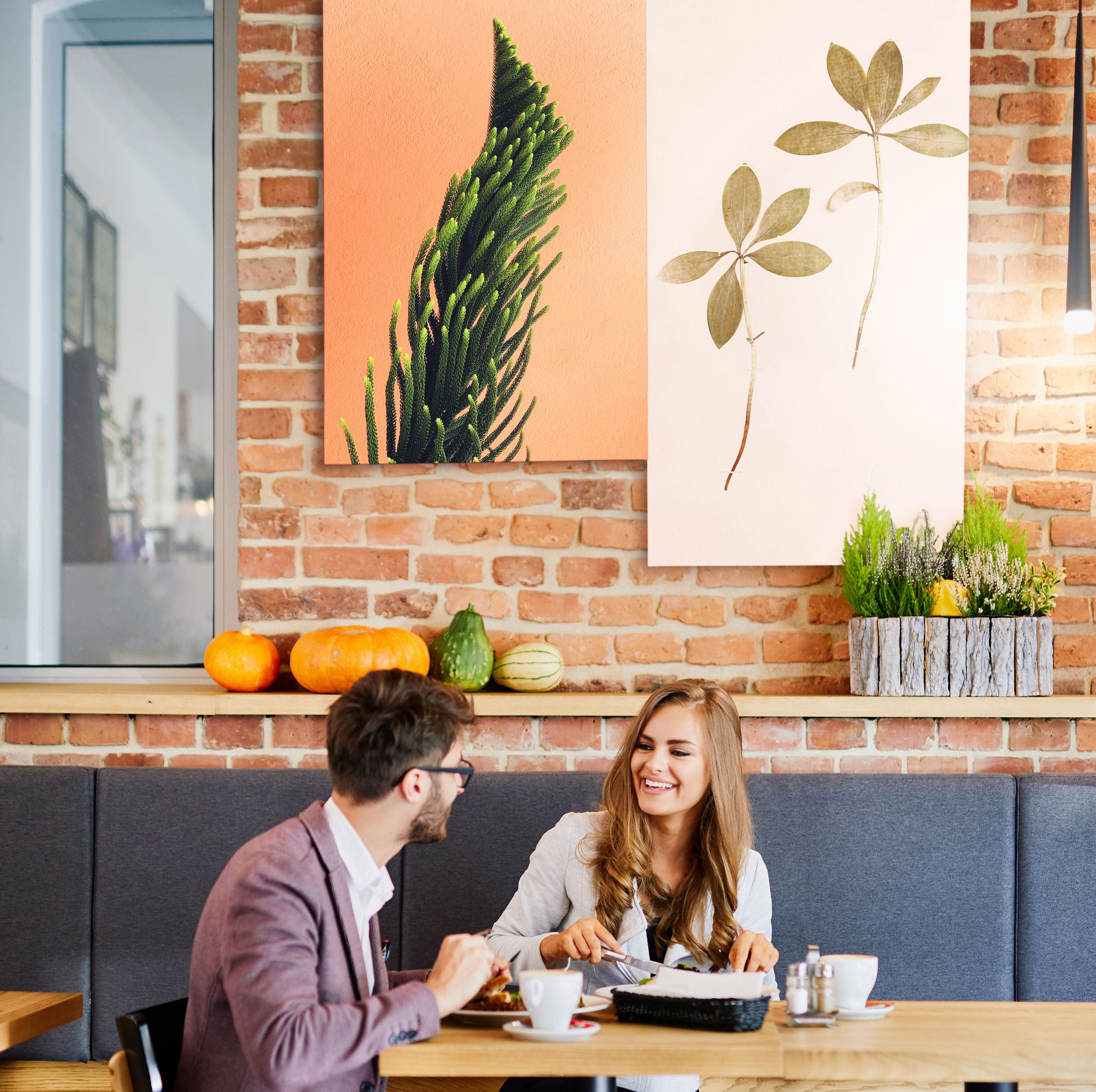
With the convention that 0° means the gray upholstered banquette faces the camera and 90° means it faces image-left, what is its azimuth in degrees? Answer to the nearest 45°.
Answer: approximately 0°

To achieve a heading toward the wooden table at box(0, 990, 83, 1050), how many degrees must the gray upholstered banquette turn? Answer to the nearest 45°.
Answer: approximately 45° to its right

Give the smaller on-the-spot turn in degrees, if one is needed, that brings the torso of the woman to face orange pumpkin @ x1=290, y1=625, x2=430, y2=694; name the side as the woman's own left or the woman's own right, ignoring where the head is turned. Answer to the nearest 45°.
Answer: approximately 135° to the woman's own right

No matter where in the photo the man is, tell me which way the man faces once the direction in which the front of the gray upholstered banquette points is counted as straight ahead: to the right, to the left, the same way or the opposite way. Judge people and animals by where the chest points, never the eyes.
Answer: to the left

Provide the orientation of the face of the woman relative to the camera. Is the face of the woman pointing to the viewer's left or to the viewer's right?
to the viewer's left

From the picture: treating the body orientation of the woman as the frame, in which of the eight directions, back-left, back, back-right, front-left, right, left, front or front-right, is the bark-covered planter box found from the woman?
back-left

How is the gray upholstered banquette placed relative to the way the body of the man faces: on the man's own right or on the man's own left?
on the man's own left

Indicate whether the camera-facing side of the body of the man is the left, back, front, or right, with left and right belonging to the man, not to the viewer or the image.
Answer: right
